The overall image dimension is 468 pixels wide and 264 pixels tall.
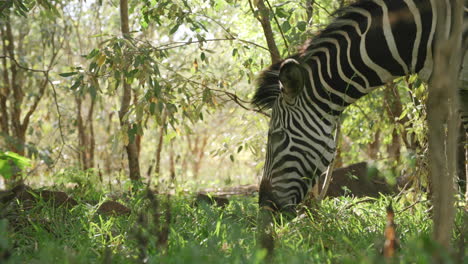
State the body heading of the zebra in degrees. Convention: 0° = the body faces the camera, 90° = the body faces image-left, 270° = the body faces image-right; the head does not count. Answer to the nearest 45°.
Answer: approximately 90°

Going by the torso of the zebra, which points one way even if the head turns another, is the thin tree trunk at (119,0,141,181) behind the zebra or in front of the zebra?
in front

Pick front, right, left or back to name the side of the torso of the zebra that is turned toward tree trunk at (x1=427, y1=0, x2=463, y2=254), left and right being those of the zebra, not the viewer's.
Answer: left

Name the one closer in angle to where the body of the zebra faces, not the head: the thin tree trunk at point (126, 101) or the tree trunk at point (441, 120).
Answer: the thin tree trunk

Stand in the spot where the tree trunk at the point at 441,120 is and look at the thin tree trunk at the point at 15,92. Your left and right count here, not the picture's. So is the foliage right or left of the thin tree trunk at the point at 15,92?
left

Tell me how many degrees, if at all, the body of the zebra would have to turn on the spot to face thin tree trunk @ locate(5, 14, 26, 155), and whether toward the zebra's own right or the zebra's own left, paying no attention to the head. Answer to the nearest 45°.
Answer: approximately 45° to the zebra's own right

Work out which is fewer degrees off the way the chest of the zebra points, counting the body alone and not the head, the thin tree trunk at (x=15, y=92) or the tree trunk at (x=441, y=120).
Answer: the thin tree trunk

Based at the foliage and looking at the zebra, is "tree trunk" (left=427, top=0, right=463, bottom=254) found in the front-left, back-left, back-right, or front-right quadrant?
front-right
